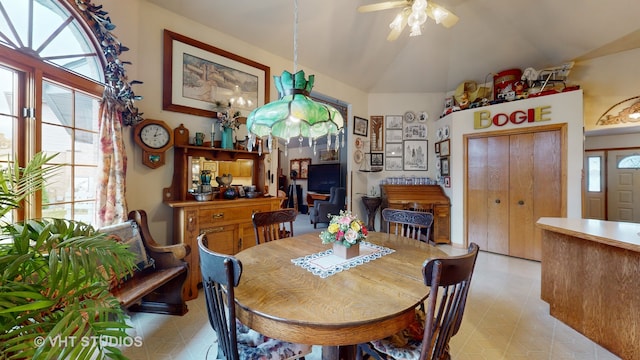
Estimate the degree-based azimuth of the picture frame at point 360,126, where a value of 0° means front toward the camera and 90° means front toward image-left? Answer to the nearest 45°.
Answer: approximately 315°

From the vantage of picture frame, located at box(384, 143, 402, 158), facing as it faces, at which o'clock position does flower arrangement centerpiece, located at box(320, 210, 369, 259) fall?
The flower arrangement centerpiece is roughly at 12 o'clock from the picture frame.

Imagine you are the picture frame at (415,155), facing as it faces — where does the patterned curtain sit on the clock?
The patterned curtain is roughly at 1 o'clock from the picture frame.

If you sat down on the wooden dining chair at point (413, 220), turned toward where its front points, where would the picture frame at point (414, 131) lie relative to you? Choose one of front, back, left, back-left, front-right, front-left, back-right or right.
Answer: back-right

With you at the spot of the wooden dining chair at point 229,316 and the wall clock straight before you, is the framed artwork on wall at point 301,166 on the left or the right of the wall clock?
right

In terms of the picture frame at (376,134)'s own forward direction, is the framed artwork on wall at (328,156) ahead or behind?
behind

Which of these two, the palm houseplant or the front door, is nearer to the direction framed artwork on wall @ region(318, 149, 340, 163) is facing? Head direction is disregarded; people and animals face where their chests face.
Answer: the palm houseplant

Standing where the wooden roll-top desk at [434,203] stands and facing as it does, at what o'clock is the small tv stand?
The small tv stand is roughly at 4 o'clock from the wooden roll-top desk.
